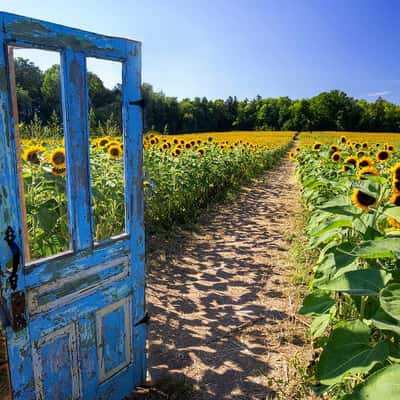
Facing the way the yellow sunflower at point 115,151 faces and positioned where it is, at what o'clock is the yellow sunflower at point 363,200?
the yellow sunflower at point 363,200 is roughly at 11 o'clock from the yellow sunflower at point 115,151.

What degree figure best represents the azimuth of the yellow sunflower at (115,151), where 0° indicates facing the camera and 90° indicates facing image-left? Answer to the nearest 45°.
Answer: approximately 0°

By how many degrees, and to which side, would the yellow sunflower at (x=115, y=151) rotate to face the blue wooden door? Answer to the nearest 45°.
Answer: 0° — it already faces it
